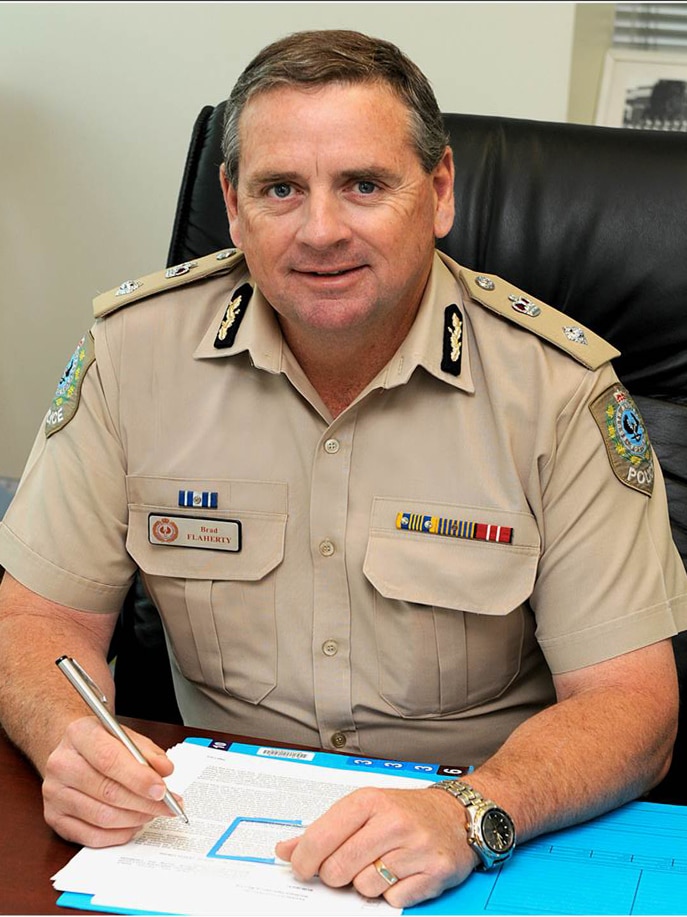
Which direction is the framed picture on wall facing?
toward the camera

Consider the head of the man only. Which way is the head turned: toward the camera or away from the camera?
toward the camera

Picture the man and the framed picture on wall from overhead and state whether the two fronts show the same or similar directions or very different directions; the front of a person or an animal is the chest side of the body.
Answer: same or similar directions

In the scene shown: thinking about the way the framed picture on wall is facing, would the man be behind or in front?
in front

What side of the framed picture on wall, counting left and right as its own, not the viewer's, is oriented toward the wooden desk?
front

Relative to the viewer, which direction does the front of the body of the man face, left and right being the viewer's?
facing the viewer

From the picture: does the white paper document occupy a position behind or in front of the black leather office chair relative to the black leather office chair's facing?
in front

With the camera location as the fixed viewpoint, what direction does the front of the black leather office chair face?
facing the viewer and to the left of the viewer

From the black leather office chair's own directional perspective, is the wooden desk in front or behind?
in front

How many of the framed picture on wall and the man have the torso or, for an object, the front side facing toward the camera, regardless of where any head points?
2
